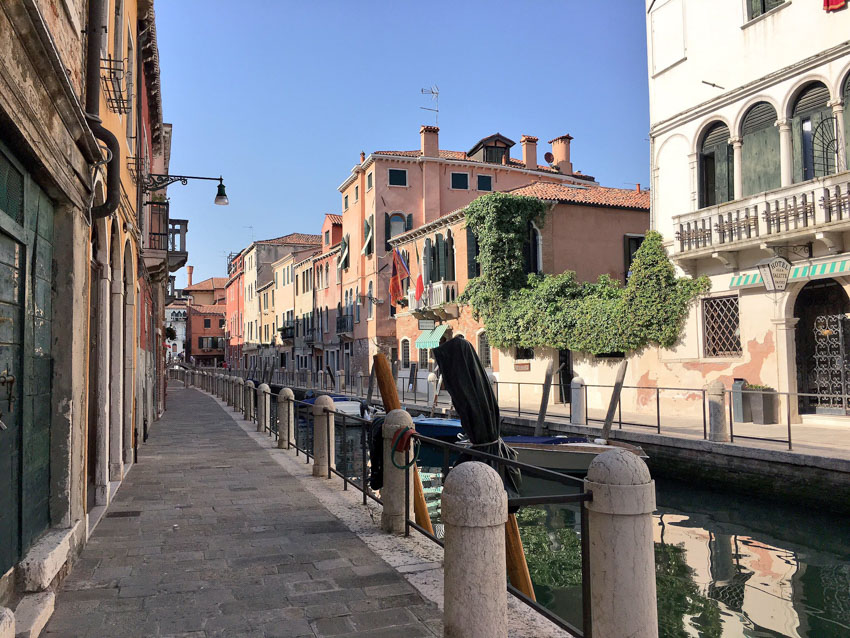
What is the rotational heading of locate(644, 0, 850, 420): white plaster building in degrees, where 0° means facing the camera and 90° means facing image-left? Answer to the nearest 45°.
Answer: approximately 45°

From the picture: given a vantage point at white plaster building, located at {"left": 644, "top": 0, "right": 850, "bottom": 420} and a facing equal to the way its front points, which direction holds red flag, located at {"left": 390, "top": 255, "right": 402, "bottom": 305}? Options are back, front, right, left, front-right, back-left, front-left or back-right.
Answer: right

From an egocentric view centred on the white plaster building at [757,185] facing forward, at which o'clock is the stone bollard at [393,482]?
The stone bollard is roughly at 11 o'clock from the white plaster building.

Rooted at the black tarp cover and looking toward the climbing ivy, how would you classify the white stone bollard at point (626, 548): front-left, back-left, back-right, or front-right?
back-right

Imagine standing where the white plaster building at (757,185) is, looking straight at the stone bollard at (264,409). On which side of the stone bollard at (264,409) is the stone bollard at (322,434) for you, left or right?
left

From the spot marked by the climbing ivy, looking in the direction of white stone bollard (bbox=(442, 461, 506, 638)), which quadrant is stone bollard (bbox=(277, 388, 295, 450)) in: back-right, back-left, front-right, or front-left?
front-right

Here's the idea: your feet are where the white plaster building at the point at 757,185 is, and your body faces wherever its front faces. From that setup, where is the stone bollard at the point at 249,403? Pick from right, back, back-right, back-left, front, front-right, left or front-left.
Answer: front-right

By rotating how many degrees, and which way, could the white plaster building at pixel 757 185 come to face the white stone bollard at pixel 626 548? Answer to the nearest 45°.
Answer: approximately 45° to its left

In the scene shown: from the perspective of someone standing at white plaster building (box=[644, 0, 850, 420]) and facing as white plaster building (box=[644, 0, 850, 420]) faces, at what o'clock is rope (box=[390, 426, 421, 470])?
The rope is roughly at 11 o'clock from the white plaster building.

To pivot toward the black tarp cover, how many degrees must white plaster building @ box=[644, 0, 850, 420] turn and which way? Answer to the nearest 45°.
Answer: approximately 45° to its left

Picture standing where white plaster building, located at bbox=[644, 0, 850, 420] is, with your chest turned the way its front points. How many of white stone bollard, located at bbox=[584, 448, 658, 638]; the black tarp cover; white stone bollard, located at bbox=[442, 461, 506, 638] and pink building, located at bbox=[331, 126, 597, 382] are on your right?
1

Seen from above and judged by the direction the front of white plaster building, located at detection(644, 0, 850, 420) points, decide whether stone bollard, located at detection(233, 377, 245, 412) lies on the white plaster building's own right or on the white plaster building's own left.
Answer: on the white plaster building's own right

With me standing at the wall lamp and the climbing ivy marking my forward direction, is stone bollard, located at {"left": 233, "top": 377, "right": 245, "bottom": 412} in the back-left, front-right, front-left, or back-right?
front-left
